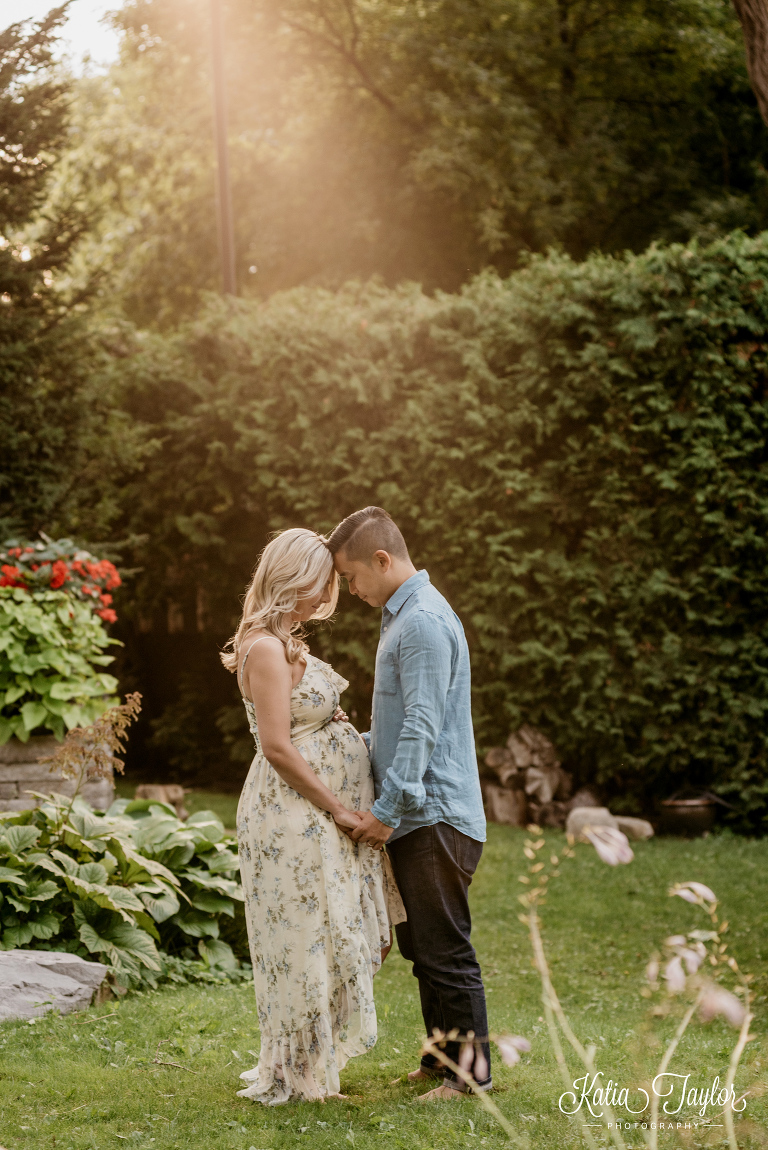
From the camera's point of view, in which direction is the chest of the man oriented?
to the viewer's left

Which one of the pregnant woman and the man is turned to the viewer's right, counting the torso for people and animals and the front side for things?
the pregnant woman

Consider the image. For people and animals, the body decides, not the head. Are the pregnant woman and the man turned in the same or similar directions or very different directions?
very different directions

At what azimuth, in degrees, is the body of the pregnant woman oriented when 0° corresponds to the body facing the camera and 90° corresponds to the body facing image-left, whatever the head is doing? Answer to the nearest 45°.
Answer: approximately 270°

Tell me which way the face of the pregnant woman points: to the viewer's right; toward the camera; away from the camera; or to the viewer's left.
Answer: to the viewer's right

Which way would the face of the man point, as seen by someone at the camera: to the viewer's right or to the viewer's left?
to the viewer's left

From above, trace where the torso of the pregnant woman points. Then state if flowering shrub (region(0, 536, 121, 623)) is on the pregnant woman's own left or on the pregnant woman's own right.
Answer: on the pregnant woman's own left

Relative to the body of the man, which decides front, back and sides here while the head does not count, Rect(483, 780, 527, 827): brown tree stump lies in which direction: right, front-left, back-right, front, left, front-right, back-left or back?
right

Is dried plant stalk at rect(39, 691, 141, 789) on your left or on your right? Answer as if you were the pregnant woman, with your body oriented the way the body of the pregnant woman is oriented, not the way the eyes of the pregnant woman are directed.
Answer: on your left

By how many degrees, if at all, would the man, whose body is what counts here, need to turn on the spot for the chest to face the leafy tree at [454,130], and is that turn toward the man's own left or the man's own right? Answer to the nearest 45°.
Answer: approximately 90° to the man's own right

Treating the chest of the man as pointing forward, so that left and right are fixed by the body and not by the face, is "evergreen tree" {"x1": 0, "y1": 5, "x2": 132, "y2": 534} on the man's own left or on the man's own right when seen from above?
on the man's own right

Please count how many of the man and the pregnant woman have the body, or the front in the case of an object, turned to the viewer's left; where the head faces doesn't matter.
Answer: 1
